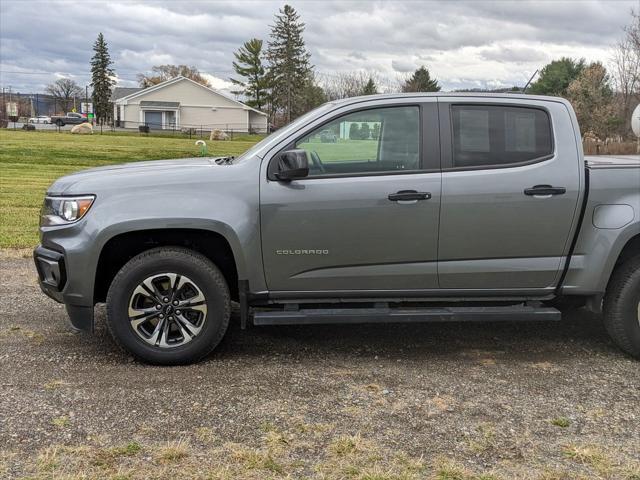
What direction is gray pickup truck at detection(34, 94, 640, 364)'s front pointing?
to the viewer's left
